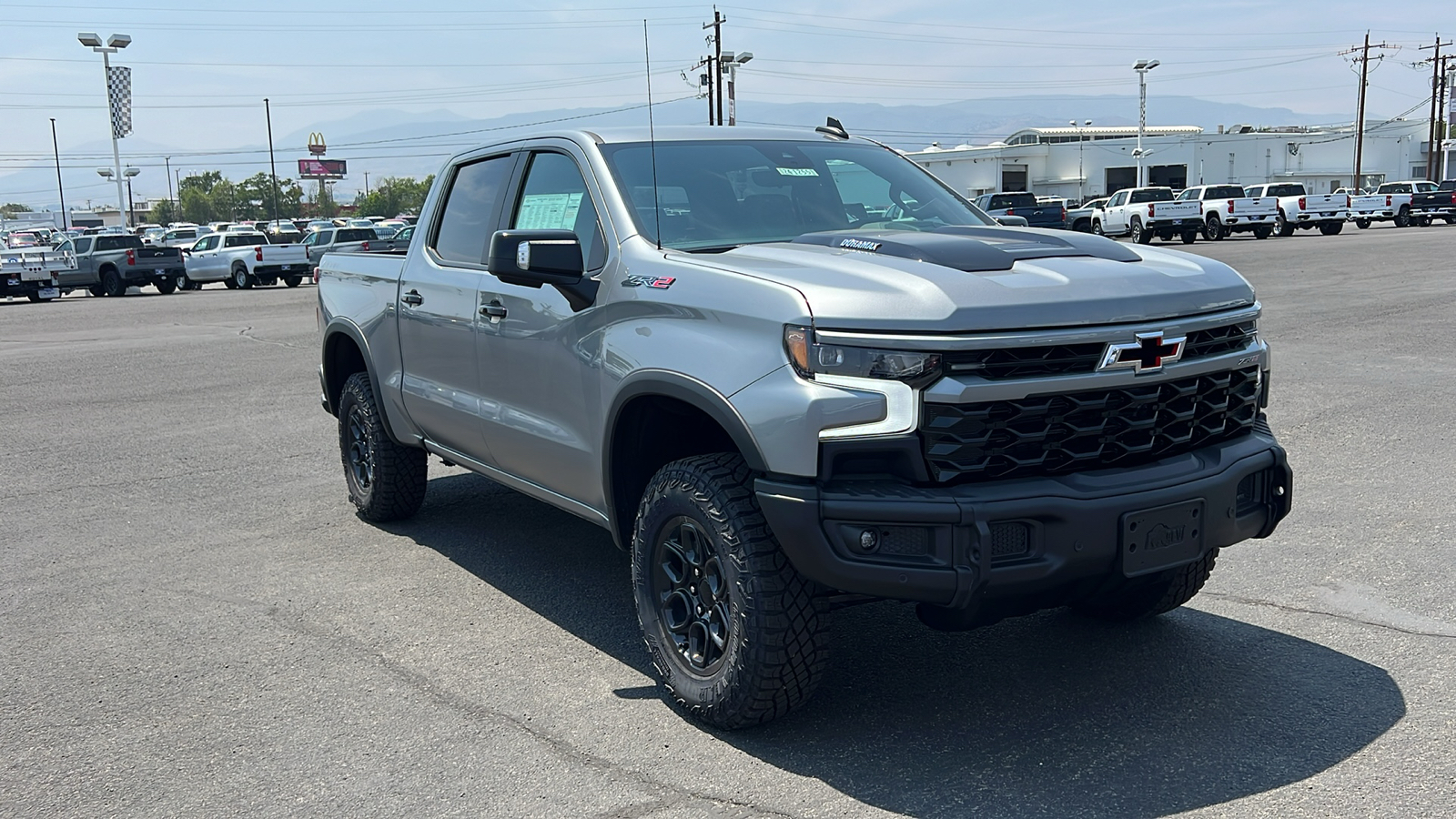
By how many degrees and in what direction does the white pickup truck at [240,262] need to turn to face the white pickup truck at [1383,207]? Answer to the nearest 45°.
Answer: approximately 135° to its right

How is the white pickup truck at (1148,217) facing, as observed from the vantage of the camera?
facing away from the viewer and to the left of the viewer

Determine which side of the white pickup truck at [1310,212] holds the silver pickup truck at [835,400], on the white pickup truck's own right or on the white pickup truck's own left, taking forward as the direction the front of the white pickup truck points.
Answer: on the white pickup truck's own left

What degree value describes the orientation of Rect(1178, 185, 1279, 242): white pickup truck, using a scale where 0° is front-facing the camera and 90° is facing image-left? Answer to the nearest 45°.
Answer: approximately 135°

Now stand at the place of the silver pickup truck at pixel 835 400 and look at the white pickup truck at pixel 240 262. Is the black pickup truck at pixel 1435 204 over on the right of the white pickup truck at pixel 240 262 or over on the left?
right

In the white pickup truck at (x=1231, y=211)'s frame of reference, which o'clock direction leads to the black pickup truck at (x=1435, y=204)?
The black pickup truck is roughly at 3 o'clock from the white pickup truck.

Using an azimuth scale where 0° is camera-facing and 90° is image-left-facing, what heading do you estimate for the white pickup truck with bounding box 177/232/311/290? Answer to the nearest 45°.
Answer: approximately 135°

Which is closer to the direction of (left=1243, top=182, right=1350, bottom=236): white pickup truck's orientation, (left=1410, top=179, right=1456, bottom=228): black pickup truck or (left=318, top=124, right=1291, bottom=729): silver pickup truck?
the black pickup truck

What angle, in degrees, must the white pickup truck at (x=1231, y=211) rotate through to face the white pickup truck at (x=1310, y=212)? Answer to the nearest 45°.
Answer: approximately 90° to its right
